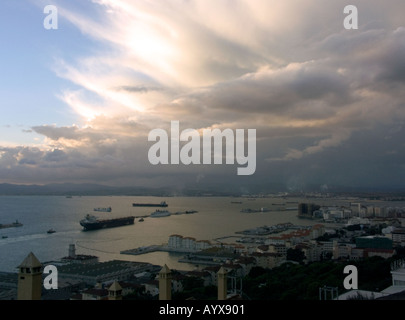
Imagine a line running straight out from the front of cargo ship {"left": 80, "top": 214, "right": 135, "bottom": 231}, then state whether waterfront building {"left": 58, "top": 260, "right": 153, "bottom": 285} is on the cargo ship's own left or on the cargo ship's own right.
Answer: on the cargo ship's own right

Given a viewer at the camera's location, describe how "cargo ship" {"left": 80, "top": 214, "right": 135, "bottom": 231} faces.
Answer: facing away from the viewer and to the right of the viewer

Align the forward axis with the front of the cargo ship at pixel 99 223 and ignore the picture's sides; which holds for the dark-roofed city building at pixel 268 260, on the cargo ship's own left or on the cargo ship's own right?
on the cargo ship's own right
